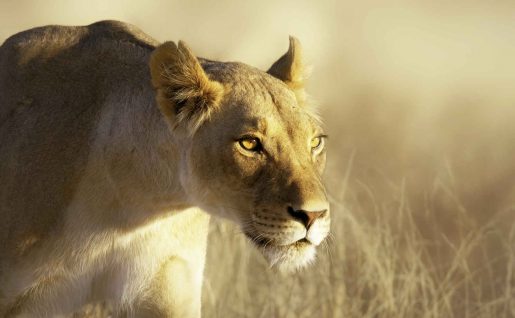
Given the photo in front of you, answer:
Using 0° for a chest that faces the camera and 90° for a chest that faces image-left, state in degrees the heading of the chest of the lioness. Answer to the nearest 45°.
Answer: approximately 315°
